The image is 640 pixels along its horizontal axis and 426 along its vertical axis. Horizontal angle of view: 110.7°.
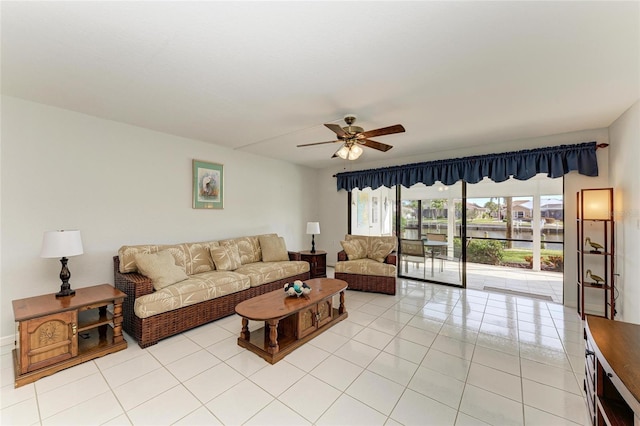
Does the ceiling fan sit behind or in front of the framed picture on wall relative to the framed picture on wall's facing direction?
in front

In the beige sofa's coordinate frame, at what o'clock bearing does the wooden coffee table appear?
The wooden coffee table is roughly at 12 o'clock from the beige sofa.

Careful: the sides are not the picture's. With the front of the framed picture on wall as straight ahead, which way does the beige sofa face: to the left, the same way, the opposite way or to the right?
the same way

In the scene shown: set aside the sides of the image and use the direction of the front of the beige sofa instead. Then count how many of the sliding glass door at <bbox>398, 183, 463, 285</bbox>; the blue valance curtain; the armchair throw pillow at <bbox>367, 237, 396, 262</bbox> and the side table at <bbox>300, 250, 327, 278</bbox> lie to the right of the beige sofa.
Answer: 0

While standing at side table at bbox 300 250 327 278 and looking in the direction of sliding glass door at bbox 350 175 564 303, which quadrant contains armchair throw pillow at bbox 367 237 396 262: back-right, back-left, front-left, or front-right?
front-right

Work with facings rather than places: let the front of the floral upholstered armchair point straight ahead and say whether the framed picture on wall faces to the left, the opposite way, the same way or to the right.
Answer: to the left

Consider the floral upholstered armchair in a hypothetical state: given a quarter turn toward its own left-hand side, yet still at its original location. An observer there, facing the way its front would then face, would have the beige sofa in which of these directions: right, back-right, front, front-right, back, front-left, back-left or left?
back-right

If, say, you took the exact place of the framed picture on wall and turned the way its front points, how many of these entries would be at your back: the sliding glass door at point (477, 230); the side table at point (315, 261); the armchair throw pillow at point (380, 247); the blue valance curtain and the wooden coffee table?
0

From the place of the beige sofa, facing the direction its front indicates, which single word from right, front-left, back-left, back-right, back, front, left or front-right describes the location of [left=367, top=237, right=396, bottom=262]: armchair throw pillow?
front-left

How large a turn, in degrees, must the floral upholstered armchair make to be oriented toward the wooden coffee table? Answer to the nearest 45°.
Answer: approximately 45° to its right

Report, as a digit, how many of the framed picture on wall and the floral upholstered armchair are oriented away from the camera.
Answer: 0

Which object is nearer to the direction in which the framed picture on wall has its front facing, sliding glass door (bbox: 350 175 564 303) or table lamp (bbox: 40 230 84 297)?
the sliding glass door

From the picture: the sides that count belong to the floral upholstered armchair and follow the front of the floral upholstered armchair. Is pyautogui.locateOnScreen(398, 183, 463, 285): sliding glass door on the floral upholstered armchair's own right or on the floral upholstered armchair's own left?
on the floral upholstered armchair's own left

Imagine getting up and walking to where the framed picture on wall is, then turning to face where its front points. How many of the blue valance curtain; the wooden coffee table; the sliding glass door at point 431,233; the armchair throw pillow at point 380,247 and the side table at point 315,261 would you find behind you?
0

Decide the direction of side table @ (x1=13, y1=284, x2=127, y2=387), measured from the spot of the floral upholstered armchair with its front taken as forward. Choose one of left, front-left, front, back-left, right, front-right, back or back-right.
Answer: front-right

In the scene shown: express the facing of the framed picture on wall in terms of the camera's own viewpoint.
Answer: facing the viewer and to the right of the viewer

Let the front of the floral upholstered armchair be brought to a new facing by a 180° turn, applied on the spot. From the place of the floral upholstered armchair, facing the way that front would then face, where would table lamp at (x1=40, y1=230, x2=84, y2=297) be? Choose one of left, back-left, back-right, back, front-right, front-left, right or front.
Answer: back-left

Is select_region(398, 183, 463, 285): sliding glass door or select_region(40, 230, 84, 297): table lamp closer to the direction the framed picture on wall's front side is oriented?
the sliding glass door

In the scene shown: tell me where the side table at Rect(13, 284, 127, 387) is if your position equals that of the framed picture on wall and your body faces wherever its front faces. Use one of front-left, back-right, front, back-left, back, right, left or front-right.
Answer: right

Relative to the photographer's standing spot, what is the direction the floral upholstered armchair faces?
facing the viewer

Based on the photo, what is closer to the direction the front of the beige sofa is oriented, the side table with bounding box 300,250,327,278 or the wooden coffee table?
the wooden coffee table
